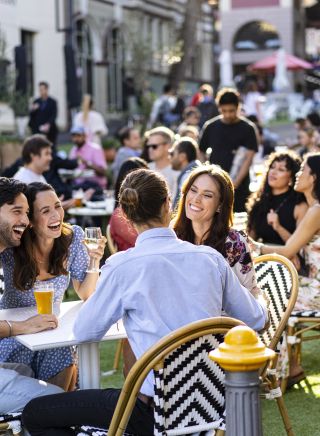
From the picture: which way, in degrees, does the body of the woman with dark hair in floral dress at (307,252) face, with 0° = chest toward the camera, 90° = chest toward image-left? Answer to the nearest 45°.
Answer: approximately 90°

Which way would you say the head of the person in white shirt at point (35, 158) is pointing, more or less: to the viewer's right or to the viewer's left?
to the viewer's right

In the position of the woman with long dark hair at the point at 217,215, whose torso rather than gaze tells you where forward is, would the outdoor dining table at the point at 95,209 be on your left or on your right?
on your right

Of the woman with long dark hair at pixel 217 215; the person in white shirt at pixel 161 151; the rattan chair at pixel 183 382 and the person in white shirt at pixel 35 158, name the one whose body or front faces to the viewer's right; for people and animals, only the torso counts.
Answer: the person in white shirt at pixel 35 158

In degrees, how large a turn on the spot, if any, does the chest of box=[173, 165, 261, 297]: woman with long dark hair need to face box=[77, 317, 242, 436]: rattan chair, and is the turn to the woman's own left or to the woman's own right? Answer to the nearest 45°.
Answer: approximately 45° to the woman's own left

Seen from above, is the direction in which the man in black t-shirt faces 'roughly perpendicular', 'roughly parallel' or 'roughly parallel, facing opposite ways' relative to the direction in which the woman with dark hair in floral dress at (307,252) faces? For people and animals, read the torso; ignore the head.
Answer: roughly perpendicular

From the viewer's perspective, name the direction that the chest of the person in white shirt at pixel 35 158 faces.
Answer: to the viewer's right

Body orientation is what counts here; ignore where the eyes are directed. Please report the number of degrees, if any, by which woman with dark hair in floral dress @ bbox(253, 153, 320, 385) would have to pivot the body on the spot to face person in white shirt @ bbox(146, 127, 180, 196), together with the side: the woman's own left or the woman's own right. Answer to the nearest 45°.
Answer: approximately 45° to the woman's own right

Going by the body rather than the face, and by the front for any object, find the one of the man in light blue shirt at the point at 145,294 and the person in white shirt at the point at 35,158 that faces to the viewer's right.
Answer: the person in white shirt

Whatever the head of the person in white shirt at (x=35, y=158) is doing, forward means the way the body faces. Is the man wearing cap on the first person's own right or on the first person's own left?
on the first person's own left

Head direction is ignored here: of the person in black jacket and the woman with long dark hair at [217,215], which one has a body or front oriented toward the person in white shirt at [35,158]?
the person in black jacket

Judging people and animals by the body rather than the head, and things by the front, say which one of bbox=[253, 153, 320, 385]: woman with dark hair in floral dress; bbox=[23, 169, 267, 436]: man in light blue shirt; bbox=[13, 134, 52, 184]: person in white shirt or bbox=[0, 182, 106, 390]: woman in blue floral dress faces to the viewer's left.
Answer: the woman with dark hair in floral dress
